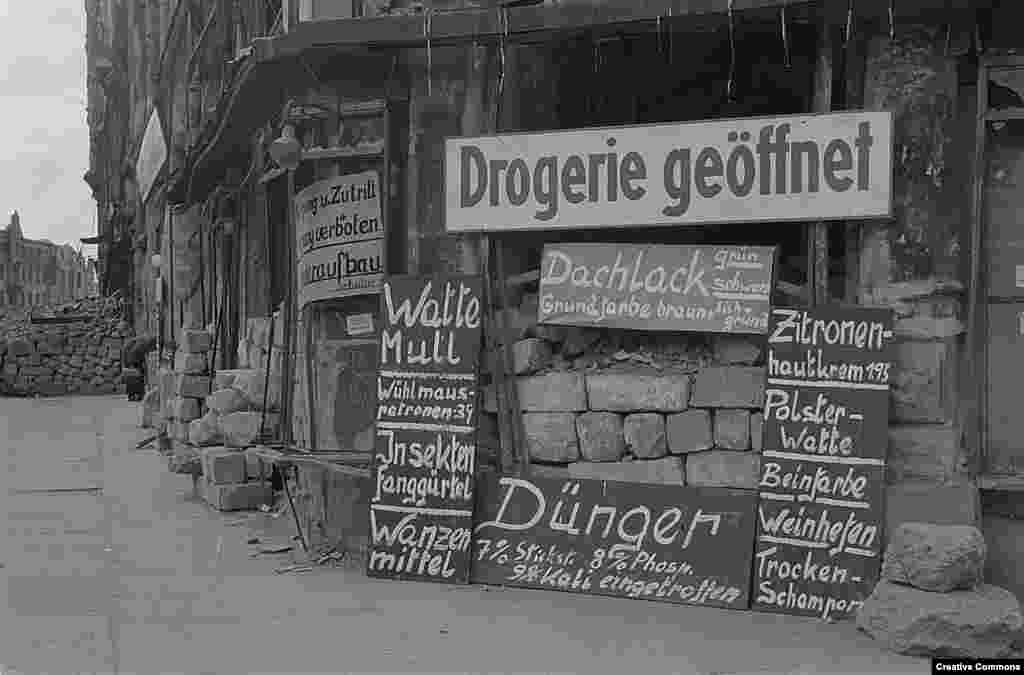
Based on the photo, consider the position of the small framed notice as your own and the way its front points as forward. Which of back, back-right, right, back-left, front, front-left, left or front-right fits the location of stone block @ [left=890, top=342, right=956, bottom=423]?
front-left

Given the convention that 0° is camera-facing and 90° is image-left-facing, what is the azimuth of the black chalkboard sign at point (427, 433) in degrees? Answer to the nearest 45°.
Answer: approximately 0°

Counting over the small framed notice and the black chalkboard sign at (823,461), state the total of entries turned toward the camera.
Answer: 2

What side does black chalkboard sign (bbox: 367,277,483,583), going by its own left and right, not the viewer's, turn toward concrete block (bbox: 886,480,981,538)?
left

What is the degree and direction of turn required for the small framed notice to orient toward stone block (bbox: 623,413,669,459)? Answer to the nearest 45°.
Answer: approximately 45° to its left
